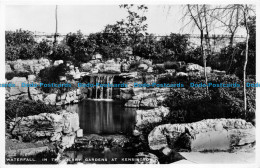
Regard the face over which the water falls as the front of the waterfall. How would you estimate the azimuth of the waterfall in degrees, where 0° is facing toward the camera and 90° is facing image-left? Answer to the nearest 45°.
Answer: approximately 0°

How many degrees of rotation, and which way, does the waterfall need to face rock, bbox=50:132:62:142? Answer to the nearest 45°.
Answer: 0° — it already faces it
